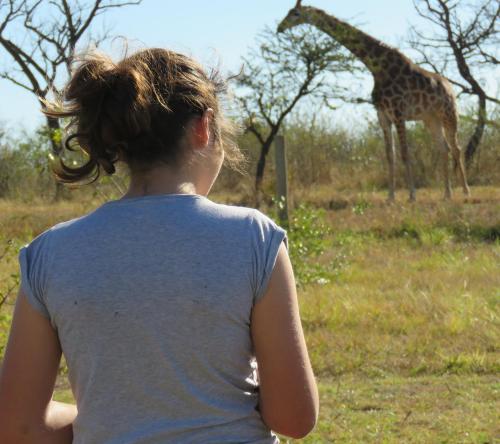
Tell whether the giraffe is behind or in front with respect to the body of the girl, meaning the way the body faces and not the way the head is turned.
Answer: in front

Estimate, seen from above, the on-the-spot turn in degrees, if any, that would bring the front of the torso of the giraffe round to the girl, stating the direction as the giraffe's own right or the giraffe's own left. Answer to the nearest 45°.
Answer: approximately 90° to the giraffe's own left

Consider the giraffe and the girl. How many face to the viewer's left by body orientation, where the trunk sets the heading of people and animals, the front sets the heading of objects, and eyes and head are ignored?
1

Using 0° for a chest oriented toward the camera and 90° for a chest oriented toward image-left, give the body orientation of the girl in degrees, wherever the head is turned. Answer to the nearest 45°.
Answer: approximately 180°

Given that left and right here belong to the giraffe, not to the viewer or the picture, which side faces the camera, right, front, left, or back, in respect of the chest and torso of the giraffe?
left

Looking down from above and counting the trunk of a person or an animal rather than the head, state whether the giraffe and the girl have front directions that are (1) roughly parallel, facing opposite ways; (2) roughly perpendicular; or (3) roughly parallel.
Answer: roughly perpendicular

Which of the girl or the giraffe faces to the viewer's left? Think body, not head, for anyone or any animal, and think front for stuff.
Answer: the giraffe

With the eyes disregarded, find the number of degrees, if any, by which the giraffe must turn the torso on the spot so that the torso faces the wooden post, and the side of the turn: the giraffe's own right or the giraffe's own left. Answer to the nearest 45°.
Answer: approximately 90° to the giraffe's own left

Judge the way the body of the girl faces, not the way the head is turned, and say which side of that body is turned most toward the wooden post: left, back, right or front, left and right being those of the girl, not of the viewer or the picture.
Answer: front
